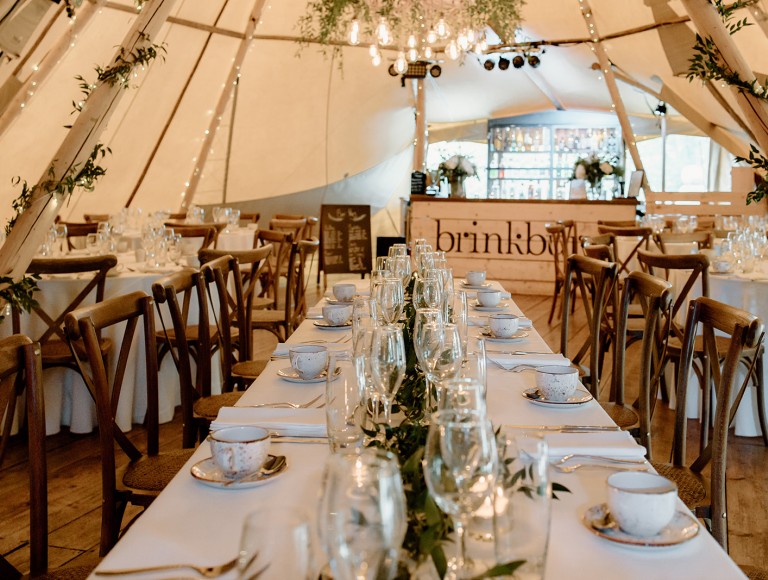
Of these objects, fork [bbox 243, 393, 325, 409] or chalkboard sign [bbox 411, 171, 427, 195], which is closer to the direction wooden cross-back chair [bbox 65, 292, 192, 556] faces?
the fork

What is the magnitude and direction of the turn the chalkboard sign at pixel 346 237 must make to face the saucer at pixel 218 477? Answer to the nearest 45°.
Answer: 0° — it already faces it

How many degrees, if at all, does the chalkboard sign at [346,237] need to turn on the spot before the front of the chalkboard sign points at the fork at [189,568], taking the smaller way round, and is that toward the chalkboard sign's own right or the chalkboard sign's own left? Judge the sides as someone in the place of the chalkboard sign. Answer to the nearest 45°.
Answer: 0° — it already faces it

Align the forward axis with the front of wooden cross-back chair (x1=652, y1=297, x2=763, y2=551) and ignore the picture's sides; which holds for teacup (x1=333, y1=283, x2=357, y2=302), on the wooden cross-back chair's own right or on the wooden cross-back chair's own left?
on the wooden cross-back chair's own right

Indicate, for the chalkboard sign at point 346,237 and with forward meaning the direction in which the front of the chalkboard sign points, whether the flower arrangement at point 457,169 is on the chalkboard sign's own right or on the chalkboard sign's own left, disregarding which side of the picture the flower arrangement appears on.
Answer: on the chalkboard sign's own left

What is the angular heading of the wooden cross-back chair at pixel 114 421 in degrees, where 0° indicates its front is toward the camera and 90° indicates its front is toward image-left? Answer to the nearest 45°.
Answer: approximately 315°

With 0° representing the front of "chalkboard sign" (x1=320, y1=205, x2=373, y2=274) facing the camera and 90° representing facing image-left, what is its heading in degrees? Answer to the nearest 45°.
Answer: approximately 0°

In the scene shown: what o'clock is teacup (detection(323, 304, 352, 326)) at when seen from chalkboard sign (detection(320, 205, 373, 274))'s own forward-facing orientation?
The teacup is roughly at 12 o'clock from the chalkboard sign.

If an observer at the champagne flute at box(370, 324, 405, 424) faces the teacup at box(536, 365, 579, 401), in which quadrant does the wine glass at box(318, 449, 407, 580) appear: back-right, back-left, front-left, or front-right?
back-right

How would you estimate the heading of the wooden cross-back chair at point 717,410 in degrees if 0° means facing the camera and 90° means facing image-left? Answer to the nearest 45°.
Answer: approximately 45°
